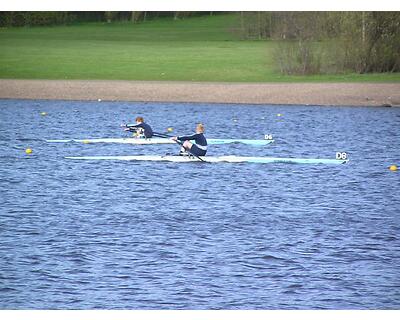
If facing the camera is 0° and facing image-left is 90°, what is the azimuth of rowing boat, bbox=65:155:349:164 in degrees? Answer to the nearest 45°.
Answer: approximately 270°

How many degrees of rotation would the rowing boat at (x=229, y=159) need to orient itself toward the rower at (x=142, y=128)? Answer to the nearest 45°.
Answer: approximately 135° to its left

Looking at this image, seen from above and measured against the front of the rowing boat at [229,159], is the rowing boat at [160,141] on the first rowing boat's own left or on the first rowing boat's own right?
on the first rowing boat's own left
